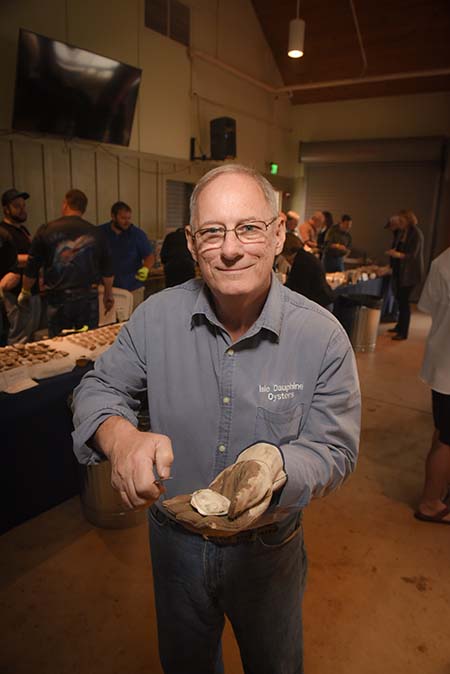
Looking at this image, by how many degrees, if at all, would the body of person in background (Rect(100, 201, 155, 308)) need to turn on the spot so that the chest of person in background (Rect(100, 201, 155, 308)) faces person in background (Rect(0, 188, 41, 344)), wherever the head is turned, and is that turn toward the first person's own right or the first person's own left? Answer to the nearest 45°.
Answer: approximately 45° to the first person's own right

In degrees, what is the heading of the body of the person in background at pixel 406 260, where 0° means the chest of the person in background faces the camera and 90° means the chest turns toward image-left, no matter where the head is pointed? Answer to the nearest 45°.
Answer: approximately 90°

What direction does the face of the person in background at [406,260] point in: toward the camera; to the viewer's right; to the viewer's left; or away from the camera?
to the viewer's left

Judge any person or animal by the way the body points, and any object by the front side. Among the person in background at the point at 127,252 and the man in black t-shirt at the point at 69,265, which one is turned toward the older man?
the person in background

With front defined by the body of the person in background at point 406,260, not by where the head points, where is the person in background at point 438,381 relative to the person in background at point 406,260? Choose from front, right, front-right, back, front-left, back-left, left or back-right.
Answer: left

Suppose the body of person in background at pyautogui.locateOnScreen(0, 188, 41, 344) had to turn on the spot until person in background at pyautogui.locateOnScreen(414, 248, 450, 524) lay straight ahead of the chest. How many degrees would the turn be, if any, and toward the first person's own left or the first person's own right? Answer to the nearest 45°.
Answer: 0° — they already face them

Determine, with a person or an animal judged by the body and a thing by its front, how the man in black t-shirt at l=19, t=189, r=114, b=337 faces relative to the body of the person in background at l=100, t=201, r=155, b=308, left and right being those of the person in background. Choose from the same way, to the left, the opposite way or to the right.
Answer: the opposite way

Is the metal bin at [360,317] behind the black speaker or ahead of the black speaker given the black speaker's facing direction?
ahead

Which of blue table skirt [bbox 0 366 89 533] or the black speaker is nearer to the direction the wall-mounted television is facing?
the blue table skirt

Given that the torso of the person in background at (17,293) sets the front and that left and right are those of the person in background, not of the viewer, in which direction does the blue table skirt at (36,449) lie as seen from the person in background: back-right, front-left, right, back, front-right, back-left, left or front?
front-right

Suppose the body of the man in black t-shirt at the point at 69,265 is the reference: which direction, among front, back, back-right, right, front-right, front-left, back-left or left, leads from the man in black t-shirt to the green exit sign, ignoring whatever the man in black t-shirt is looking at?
front-right

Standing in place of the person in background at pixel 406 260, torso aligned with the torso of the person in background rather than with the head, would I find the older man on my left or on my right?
on my left

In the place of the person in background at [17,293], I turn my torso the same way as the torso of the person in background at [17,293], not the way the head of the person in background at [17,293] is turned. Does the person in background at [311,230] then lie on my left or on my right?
on my left

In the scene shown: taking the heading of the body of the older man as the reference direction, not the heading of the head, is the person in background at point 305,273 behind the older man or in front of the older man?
behind
